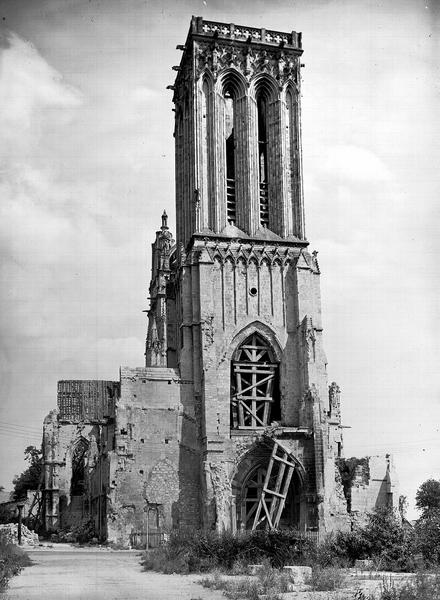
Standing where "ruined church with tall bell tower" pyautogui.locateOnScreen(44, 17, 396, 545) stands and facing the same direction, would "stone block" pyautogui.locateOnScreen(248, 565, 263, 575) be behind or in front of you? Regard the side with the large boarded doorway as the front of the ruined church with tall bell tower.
in front

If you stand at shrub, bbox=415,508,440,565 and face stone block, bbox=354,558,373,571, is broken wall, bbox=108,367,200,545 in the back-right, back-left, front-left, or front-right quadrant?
front-right

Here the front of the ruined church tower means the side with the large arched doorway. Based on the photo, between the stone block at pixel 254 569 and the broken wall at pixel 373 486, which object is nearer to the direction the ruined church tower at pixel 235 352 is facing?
the stone block

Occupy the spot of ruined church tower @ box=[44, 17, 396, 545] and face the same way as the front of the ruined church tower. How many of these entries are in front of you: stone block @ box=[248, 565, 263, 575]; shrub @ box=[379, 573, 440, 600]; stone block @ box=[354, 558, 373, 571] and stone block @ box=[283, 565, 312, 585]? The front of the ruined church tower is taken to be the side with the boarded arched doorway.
4

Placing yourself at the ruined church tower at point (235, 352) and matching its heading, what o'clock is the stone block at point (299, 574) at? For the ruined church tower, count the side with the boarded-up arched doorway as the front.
The stone block is roughly at 12 o'clock from the ruined church tower.

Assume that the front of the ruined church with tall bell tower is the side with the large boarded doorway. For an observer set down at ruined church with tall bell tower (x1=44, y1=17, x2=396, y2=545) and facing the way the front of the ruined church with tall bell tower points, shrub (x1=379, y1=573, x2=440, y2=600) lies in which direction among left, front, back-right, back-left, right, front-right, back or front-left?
front

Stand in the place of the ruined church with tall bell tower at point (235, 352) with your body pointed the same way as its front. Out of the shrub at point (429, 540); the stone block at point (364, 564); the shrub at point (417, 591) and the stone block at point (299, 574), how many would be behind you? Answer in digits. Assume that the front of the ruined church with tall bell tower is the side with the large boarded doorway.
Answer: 0

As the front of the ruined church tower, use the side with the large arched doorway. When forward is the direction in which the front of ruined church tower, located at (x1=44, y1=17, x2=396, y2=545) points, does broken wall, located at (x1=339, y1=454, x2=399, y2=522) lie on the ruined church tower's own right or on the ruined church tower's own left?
on the ruined church tower's own left

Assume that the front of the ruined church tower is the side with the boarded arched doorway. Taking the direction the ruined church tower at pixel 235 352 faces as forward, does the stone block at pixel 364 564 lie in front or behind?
in front

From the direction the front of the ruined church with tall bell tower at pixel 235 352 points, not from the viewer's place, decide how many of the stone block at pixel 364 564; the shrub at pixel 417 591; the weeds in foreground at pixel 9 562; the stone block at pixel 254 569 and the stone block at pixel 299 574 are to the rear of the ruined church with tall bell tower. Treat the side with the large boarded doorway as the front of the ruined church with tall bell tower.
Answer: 0

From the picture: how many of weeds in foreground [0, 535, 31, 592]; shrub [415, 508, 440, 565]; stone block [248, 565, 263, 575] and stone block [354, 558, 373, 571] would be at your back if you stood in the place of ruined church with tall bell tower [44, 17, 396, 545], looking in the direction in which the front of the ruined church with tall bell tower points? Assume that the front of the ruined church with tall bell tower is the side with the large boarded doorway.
0

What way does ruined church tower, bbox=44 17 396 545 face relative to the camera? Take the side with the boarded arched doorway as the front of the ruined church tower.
toward the camera

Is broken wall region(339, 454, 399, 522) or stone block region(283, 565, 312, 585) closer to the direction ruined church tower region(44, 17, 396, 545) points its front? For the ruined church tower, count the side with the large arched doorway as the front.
the stone block
